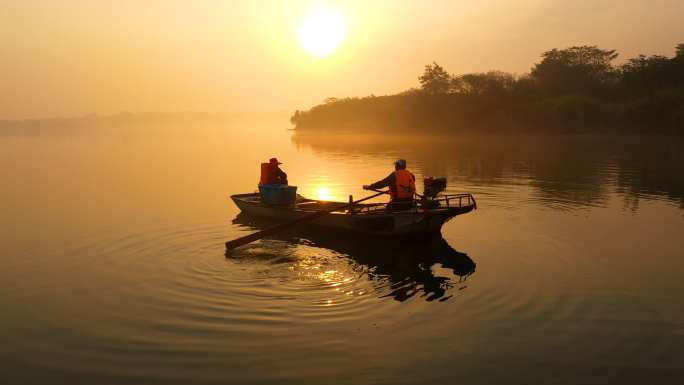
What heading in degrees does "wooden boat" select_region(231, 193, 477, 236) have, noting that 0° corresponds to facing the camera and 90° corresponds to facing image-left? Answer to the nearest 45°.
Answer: approximately 90°
